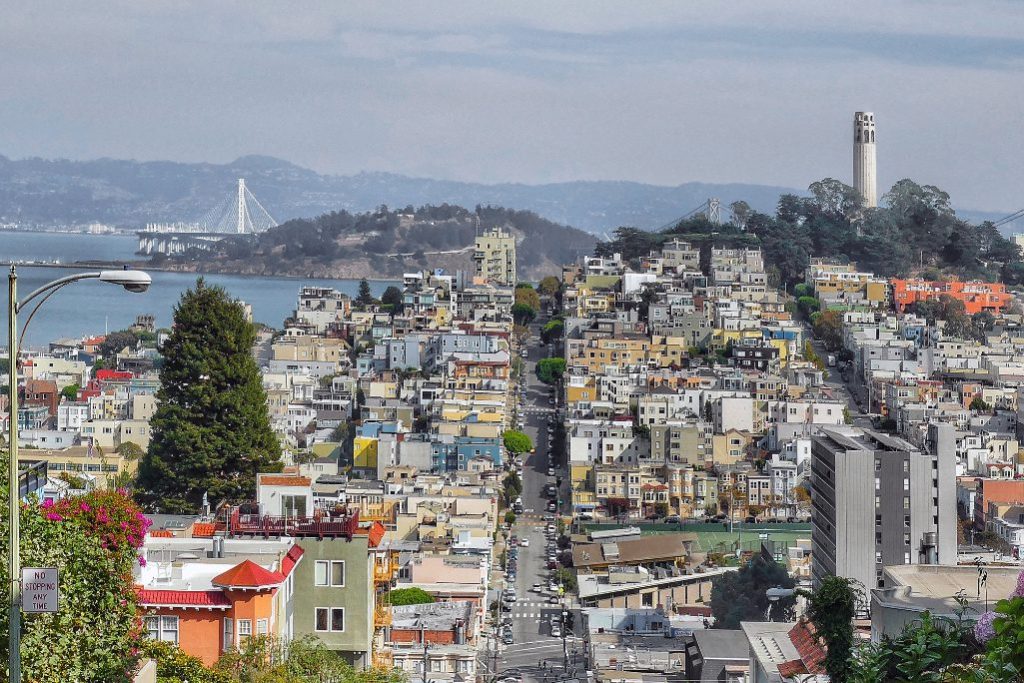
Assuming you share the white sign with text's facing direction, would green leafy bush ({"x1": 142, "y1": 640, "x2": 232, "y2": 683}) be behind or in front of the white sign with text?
behind

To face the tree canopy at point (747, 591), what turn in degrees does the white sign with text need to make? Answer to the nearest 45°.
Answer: approximately 135° to its left

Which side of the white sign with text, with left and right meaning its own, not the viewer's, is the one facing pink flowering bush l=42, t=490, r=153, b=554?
back

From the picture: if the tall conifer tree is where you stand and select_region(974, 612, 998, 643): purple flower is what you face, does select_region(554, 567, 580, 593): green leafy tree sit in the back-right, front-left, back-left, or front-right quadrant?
back-left

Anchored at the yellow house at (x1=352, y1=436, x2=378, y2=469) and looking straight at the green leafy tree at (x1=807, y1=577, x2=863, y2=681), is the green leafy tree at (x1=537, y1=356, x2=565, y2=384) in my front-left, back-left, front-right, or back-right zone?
back-left

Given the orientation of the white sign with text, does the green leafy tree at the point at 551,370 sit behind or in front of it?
behind

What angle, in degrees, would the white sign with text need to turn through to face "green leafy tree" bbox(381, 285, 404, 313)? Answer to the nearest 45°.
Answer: approximately 180°

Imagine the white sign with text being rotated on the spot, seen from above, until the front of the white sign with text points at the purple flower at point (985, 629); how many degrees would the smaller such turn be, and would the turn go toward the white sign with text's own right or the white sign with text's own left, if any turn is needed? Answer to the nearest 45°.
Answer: approximately 90° to the white sign with text's own left

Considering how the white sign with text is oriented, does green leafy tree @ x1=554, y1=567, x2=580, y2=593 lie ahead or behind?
behind

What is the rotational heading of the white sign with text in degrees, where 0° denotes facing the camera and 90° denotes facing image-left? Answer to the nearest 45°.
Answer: approximately 0°

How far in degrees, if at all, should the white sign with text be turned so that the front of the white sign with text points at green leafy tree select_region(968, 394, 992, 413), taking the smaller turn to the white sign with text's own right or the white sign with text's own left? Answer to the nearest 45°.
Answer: approximately 135° to the white sign with text's own left

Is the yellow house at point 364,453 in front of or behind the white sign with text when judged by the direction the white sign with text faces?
behind

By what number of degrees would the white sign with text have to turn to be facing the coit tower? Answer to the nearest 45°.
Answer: approximately 135° to its left

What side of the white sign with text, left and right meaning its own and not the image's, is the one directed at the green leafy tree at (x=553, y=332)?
back
